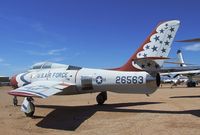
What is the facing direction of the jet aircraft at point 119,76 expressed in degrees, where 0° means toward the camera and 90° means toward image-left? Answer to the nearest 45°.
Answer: approximately 135°
